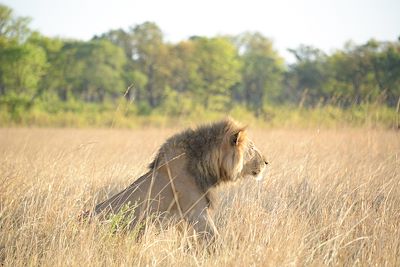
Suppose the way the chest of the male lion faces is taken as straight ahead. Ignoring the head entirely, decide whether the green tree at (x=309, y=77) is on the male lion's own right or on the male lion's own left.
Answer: on the male lion's own left

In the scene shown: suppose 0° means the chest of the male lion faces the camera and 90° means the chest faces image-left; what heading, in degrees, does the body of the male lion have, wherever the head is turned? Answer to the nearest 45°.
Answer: approximately 270°

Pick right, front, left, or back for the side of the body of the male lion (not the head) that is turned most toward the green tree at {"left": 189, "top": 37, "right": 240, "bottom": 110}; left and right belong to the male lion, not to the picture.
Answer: left

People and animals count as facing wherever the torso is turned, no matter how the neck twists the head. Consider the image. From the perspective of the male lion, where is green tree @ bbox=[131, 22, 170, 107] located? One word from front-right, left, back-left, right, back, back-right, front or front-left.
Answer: left

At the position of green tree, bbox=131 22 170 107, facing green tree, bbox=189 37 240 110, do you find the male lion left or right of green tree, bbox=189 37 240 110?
right

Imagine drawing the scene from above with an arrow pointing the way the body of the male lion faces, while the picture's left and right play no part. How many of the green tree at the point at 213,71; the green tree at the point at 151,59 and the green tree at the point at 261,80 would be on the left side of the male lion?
3

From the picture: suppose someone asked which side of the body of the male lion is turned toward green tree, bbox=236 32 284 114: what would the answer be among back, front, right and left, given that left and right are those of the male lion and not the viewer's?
left
